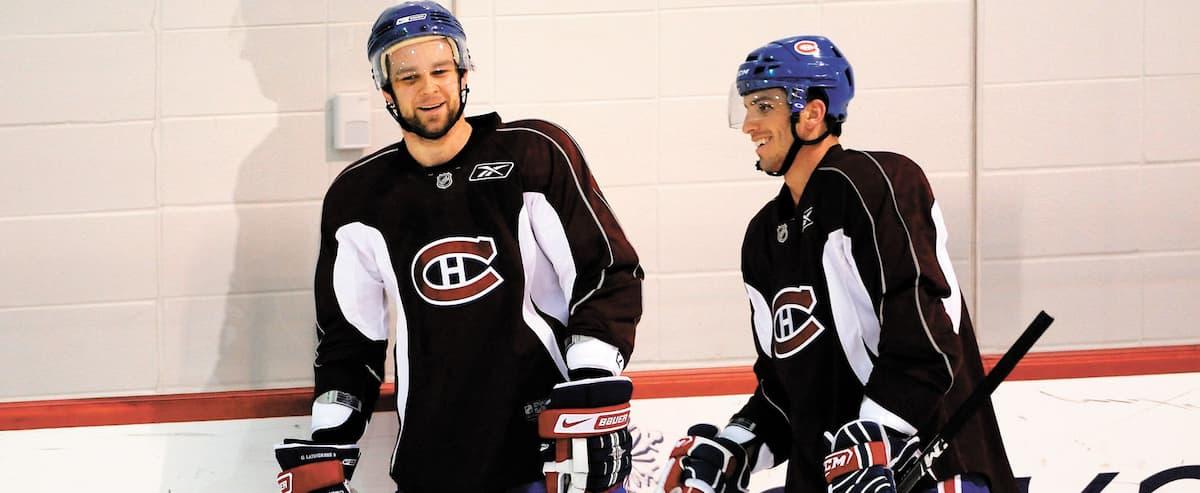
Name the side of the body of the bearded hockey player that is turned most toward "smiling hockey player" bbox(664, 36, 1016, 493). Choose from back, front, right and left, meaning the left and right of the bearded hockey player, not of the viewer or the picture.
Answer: left

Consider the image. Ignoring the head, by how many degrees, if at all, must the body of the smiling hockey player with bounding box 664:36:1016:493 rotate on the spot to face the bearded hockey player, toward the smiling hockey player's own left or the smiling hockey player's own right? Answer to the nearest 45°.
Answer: approximately 45° to the smiling hockey player's own right

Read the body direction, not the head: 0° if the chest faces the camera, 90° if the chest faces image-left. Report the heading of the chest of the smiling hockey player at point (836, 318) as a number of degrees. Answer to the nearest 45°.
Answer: approximately 45°

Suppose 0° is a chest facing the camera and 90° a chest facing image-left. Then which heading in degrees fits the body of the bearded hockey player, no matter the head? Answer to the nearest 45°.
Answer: approximately 0°
